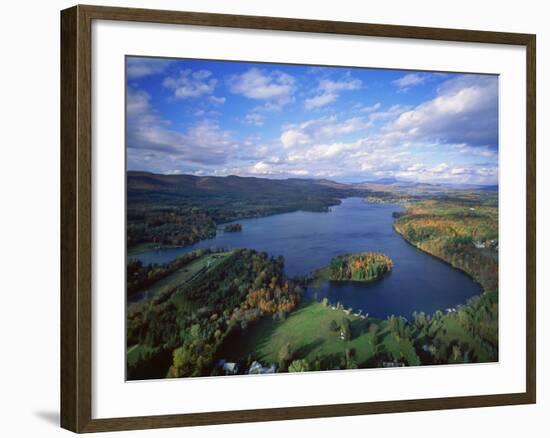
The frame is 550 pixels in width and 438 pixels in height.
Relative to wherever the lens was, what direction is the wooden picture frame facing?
facing the viewer and to the right of the viewer
